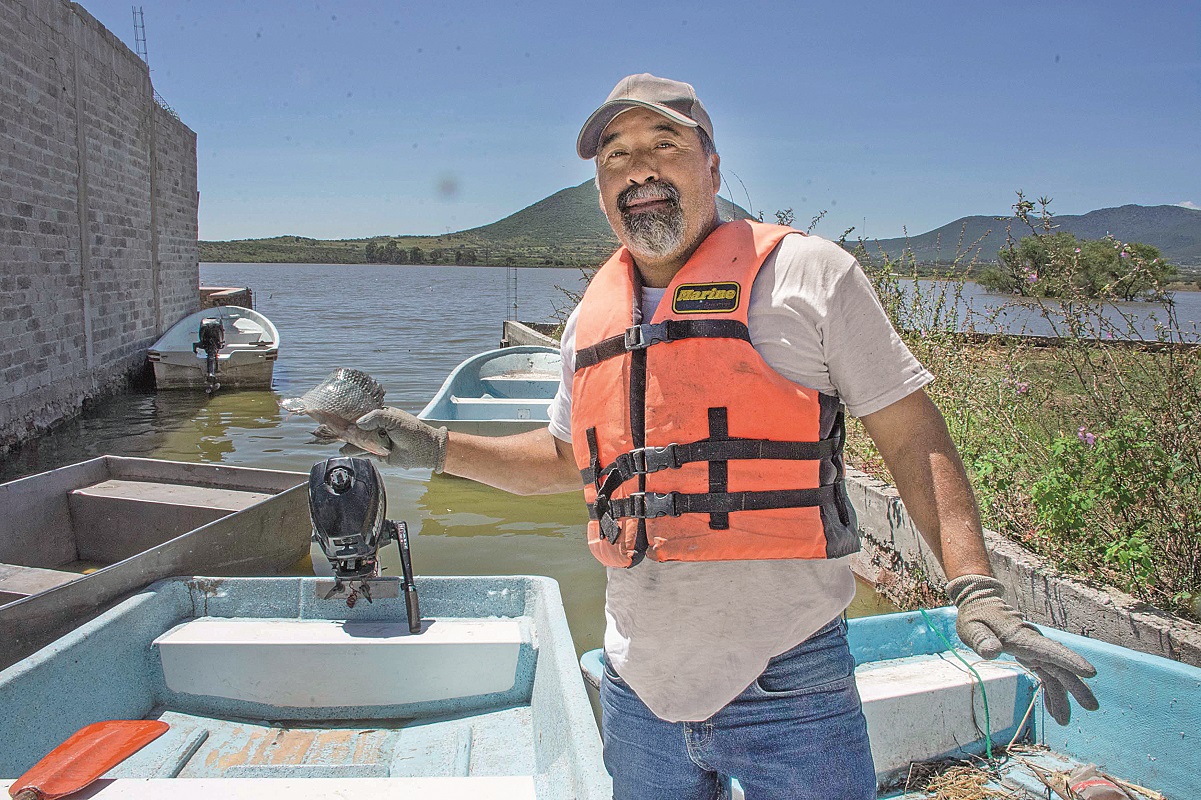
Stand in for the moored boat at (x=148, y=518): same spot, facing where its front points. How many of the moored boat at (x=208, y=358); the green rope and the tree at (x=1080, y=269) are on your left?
2

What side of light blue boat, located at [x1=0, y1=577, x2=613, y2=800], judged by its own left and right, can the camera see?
front

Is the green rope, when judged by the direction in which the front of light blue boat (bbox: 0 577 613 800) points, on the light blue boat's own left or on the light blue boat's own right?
on the light blue boat's own left

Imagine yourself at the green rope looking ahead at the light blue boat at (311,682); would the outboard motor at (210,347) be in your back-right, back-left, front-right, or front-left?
front-right

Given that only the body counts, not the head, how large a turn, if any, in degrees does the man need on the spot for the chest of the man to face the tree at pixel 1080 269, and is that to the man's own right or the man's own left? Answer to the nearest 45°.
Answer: approximately 180°

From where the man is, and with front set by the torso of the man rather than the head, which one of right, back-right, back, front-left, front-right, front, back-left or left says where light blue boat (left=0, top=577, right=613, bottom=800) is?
right

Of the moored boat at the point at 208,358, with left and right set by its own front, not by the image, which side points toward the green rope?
back

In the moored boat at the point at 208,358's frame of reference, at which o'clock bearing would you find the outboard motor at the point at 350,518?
The outboard motor is roughly at 6 o'clock from the moored boat.

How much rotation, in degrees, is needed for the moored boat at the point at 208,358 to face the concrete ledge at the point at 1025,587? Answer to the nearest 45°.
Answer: approximately 180°

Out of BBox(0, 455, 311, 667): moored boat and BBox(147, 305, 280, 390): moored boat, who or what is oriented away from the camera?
BBox(147, 305, 280, 390): moored boat

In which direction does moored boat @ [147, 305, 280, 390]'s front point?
away from the camera
